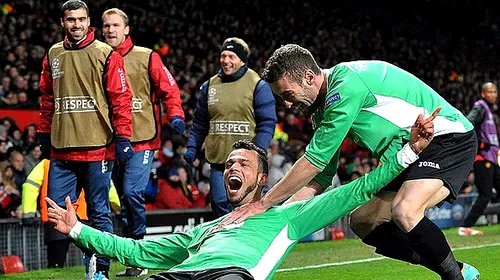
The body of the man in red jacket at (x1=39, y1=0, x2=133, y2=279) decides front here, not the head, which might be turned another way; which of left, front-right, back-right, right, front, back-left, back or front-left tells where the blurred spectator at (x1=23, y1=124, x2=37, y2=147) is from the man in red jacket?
back-right

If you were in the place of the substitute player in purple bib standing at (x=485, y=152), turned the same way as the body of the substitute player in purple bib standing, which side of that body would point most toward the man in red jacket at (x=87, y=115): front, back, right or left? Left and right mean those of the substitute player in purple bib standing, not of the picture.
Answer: right

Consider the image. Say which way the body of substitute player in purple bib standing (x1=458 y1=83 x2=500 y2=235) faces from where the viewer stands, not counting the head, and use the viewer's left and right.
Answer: facing the viewer and to the right of the viewer

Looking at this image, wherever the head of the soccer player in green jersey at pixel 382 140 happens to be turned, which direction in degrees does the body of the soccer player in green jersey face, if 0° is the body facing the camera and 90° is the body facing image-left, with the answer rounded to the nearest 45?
approximately 90°

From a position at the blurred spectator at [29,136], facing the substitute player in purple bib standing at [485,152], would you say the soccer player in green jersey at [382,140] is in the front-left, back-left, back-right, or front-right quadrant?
front-right

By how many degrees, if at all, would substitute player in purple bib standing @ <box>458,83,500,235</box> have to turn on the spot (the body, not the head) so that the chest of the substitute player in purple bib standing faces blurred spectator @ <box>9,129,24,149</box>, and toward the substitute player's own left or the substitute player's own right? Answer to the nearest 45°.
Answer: approximately 135° to the substitute player's own right

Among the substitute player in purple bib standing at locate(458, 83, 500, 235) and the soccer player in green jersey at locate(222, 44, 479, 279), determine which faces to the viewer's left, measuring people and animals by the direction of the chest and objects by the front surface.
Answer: the soccer player in green jersey

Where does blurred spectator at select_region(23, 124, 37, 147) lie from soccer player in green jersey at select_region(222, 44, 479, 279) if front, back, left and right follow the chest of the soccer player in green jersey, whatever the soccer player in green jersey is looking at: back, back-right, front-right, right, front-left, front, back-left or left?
front-right

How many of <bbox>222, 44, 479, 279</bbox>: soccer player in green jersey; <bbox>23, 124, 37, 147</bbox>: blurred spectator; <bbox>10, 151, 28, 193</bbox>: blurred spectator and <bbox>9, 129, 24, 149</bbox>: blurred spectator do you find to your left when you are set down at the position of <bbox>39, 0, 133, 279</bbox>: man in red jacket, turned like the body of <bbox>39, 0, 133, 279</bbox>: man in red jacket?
1

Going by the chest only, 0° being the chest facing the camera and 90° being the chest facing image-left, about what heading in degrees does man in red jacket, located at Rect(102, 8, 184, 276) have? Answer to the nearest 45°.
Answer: approximately 45°

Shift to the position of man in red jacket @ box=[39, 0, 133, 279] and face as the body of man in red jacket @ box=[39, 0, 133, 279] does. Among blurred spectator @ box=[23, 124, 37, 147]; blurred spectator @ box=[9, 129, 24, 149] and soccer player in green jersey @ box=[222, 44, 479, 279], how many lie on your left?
1

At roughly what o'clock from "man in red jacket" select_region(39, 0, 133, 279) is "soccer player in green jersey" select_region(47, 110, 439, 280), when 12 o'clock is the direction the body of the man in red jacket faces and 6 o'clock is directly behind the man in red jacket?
The soccer player in green jersey is roughly at 10 o'clock from the man in red jacket.

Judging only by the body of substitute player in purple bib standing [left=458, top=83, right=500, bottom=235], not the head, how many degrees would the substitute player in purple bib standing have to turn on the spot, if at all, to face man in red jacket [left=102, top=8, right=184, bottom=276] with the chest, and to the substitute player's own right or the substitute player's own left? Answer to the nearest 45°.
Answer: approximately 90° to the substitute player's own right

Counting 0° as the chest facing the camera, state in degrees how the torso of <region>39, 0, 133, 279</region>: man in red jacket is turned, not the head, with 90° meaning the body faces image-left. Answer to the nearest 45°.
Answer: approximately 45°

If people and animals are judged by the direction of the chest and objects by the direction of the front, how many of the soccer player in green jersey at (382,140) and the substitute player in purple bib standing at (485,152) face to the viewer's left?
1

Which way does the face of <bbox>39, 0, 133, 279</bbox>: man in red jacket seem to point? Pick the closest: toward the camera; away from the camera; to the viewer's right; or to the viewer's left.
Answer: toward the camera

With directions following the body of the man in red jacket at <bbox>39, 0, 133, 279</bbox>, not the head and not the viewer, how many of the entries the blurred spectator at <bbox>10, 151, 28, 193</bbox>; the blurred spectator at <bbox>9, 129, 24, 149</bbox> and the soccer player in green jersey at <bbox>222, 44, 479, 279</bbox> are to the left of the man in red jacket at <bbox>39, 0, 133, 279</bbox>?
1

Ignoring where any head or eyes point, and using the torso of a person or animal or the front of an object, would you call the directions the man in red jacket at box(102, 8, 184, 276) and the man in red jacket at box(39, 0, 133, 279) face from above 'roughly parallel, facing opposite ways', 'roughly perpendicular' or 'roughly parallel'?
roughly parallel
